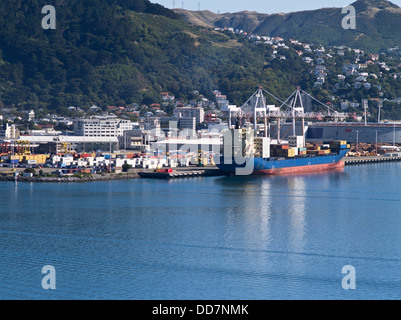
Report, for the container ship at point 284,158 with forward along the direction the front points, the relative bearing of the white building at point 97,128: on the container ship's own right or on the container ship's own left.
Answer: on the container ship's own left

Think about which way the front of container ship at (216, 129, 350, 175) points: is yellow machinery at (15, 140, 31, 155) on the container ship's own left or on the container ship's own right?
on the container ship's own left

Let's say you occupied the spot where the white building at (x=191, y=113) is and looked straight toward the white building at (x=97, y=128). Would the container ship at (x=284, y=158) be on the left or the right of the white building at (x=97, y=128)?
left

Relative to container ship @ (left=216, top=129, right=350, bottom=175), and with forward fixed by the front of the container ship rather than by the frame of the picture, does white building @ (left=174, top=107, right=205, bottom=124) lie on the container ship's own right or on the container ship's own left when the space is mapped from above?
on the container ship's own left

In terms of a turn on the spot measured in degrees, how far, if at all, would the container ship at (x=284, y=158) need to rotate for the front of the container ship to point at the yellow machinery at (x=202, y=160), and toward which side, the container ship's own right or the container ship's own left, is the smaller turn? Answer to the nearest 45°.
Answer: approximately 135° to the container ship's own left

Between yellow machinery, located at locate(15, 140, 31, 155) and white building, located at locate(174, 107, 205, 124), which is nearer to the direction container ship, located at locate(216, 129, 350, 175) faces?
the white building

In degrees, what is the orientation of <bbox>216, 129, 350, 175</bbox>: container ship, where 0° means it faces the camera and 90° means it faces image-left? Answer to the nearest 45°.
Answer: approximately 225°
